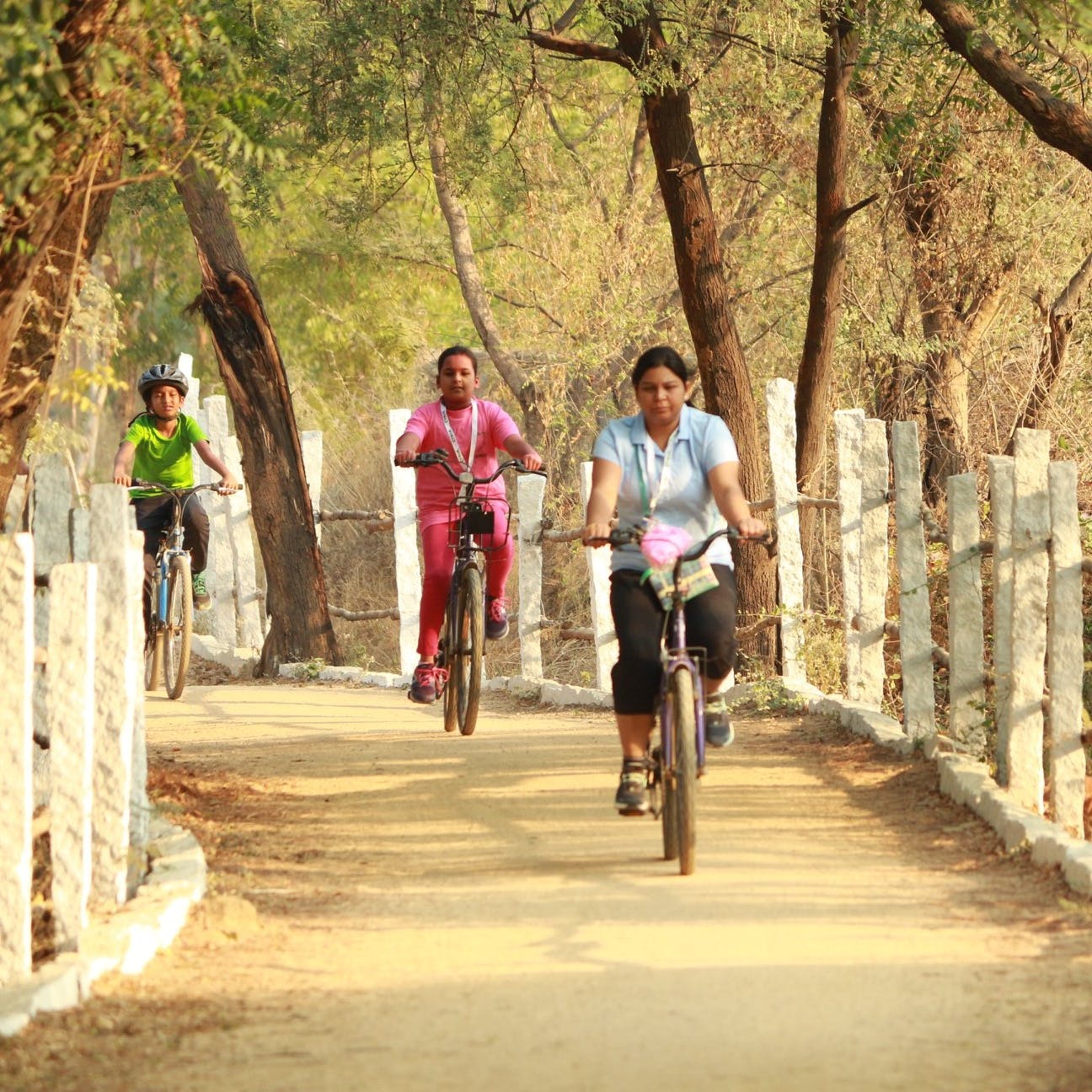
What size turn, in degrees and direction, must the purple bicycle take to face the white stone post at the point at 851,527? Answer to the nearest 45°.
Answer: approximately 180°

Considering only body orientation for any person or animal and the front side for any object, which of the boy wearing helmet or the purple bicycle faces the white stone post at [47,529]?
the boy wearing helmet

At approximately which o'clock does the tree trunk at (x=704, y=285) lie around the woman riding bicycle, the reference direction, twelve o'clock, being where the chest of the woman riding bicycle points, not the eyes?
The tree trunk is roughly at 6 o'clock from the woman riding bicycle.

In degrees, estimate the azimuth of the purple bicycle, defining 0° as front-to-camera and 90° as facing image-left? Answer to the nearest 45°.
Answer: approximately 0°

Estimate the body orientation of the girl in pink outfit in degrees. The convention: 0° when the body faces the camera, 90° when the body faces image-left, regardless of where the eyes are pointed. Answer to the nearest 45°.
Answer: approximately 0°

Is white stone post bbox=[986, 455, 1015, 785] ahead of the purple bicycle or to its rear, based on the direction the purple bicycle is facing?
to the rear

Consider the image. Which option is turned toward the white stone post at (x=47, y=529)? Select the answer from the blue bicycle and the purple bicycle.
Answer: the blue bicycle
